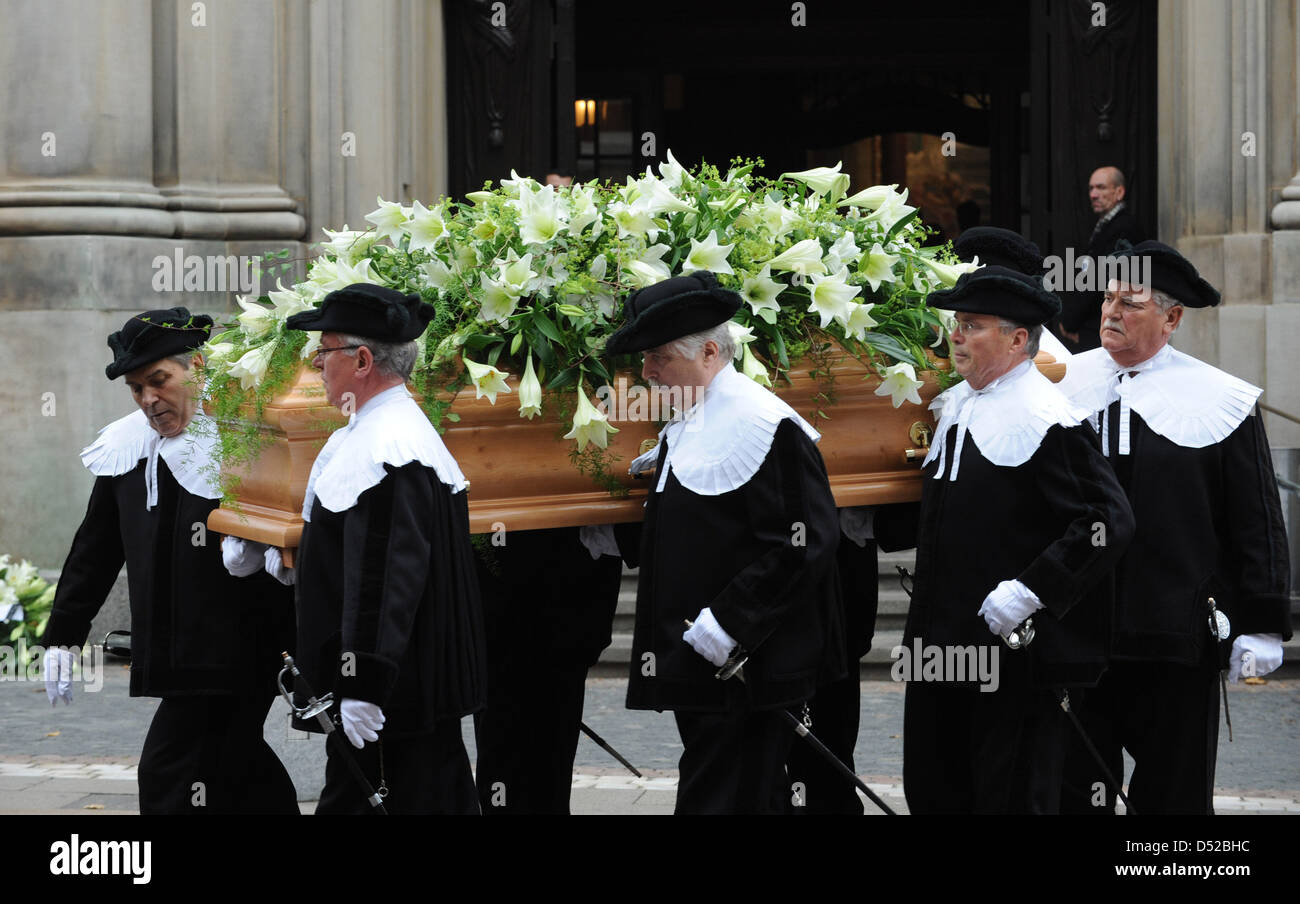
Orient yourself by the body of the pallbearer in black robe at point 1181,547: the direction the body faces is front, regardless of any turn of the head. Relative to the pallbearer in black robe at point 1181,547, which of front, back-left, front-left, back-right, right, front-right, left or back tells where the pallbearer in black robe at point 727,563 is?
front

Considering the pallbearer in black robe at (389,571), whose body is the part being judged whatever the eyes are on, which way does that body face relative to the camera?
to the viewer's left

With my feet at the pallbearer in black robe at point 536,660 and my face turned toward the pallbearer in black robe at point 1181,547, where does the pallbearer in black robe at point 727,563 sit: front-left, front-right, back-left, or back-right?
front-right

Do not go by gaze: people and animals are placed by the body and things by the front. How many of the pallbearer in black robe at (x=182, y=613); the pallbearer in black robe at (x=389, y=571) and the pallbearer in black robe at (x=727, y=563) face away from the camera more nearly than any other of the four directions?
0

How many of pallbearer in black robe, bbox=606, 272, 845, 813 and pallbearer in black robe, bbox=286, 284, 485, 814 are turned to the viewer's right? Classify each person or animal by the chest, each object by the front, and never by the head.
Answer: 0

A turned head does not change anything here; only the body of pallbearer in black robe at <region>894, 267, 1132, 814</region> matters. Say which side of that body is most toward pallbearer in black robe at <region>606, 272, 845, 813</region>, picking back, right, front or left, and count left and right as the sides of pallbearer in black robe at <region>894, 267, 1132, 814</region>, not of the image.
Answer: front

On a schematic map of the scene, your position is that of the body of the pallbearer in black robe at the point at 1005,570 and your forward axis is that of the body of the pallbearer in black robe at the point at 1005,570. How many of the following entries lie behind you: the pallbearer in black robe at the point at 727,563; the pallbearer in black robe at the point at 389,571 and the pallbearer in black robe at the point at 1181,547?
1

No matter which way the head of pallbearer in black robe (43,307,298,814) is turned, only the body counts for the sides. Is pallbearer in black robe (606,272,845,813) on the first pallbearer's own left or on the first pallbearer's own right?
on the first pallbearer's own left

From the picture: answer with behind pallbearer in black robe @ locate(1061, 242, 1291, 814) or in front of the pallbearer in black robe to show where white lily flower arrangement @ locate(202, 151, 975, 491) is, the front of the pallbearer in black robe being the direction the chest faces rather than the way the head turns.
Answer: in front

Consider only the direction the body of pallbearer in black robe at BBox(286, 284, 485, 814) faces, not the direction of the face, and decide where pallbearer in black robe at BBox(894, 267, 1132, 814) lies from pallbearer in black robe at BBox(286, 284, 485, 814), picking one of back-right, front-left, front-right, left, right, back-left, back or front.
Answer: back

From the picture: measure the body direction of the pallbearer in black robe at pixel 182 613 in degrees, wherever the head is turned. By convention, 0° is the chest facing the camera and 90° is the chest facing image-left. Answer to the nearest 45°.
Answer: approximately 45°

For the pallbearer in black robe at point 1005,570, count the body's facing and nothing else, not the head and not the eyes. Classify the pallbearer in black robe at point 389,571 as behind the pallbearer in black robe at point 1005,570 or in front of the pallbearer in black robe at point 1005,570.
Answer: in front

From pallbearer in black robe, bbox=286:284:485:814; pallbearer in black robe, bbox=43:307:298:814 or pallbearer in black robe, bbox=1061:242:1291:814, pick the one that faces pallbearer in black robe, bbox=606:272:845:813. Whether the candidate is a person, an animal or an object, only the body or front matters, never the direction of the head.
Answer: pallbearer in black robe, bbox=1061:242:1291:814

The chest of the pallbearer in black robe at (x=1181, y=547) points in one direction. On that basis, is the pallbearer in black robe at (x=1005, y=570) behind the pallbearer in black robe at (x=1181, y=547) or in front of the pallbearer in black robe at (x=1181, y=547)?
in front

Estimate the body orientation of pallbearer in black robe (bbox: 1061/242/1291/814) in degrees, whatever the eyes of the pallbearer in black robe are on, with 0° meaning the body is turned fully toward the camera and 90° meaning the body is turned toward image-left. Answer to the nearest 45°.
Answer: approximately 45°
